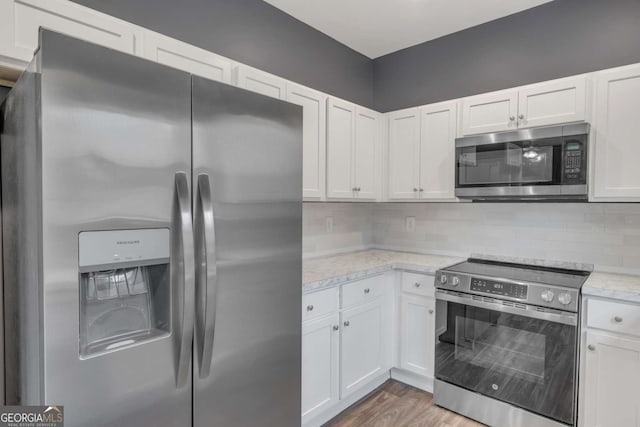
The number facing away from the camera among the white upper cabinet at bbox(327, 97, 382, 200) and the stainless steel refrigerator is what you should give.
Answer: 0

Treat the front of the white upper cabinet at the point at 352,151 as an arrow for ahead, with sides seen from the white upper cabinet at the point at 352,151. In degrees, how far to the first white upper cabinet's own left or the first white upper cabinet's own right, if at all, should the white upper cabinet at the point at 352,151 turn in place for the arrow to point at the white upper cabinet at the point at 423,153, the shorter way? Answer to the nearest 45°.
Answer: approximately 45° to the first white upper cabinet's own left

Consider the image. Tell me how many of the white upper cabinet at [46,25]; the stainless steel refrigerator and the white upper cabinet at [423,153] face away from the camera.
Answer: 0

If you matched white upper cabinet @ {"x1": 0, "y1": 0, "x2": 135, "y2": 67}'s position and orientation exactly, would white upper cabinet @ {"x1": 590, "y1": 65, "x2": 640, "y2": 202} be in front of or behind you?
in front

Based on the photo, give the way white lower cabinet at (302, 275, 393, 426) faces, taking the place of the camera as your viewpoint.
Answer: facing the viewer and to the right of the viewer

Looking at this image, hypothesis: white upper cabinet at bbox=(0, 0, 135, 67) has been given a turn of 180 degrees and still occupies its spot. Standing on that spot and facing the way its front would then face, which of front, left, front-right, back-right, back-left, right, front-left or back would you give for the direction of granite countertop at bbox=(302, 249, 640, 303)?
back-right

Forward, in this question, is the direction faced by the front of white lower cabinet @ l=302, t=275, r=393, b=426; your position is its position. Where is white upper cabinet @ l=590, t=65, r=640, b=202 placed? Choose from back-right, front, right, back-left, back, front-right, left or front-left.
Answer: front-left

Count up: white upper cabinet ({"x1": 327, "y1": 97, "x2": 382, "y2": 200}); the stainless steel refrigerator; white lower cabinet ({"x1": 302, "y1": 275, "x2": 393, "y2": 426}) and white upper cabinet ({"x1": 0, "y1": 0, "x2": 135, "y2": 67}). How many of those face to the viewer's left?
0

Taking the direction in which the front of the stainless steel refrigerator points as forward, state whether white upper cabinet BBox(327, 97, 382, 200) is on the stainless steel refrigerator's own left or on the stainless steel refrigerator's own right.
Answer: on the stainless steel refrigerator's own left

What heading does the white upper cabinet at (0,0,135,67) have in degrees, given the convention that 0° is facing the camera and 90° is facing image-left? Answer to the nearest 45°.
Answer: approximately 315°

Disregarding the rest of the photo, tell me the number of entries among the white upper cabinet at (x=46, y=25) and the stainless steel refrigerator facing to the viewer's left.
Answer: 0

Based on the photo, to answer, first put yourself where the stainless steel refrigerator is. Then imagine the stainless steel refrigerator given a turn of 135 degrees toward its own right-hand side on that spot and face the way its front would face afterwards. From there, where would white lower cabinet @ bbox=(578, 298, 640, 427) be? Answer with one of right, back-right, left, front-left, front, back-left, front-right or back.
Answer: back

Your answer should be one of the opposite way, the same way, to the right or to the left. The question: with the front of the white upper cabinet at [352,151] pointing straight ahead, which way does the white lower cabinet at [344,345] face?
the same way

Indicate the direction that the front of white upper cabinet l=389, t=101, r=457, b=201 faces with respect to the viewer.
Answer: facing the viewer and to the left of the viewer
